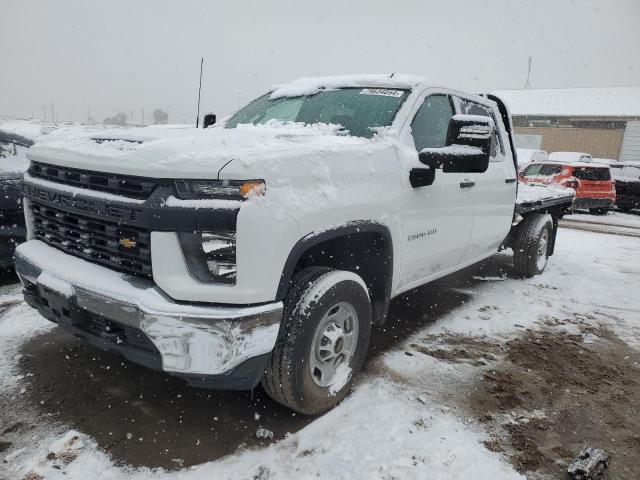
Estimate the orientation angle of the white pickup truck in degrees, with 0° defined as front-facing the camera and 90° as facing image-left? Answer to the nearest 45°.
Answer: approximately 45°

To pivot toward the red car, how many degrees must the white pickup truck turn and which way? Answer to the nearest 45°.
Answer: approximately 180°

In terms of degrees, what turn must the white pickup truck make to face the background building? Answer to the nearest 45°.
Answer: approximately 180°
